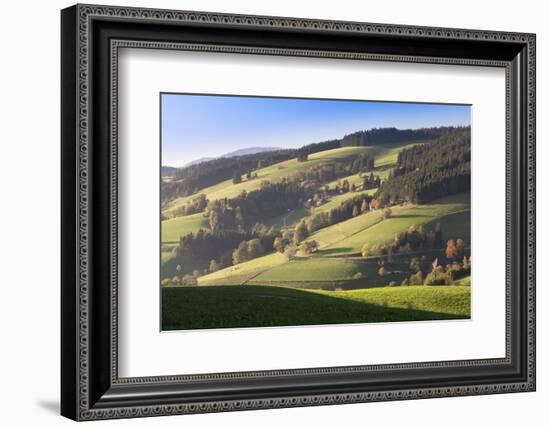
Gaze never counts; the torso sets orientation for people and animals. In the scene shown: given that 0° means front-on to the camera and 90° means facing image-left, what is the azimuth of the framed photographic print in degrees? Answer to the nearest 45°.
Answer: approximately 315°
